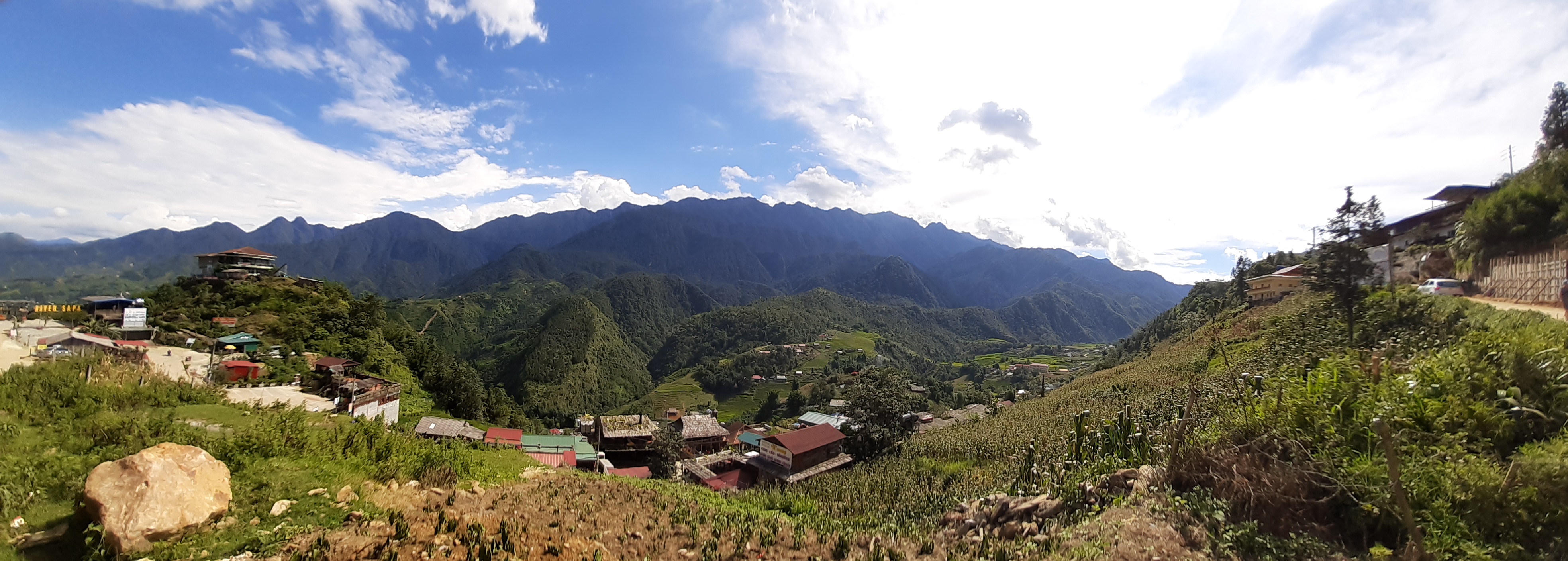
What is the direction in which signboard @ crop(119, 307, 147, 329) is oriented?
toward the camera

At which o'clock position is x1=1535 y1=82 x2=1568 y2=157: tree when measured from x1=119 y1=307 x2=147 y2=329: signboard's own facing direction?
The tree is roughly at 11 o'clock from the signboard.

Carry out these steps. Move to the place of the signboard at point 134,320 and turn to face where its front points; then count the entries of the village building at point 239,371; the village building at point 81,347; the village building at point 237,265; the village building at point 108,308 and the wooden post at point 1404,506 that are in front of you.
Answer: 3

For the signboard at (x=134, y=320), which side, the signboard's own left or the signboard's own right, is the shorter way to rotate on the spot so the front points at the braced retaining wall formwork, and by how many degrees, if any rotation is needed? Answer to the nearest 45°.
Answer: approximately 45° to the signboard's own left

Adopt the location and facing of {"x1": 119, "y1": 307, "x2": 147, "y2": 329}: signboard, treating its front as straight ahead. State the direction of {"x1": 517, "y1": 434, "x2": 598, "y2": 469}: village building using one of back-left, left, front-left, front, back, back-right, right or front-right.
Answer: front-left

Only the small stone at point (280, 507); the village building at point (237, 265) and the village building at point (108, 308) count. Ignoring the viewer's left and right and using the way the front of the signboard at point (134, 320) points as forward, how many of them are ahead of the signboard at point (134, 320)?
1

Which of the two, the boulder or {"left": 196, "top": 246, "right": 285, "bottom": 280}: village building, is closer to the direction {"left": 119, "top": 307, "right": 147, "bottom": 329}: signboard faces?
the boulder

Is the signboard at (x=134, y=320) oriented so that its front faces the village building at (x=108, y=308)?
no

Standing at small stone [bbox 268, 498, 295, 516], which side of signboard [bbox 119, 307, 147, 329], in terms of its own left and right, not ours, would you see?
front

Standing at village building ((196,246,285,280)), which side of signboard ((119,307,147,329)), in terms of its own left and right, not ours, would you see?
back

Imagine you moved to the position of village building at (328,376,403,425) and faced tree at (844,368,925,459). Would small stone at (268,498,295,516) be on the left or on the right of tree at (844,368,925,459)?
right

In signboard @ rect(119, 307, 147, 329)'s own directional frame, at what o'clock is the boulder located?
The boulder is roughly at 12 o'clock from the signboard.

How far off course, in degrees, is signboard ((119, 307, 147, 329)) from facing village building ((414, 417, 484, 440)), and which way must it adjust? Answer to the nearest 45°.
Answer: approximately 45° to its left

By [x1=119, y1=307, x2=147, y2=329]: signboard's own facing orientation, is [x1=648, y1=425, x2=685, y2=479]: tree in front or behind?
in front

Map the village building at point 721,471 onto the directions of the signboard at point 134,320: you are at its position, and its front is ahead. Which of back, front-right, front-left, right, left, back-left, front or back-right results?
front-left

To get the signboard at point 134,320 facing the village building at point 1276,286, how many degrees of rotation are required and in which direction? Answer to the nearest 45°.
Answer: approximately 45° to its left

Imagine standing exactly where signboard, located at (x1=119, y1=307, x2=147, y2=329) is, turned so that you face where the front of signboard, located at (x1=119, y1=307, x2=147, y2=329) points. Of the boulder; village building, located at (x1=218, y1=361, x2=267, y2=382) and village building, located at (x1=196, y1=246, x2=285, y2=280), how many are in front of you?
2

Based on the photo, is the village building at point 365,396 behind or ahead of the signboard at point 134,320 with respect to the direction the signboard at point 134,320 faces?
ahead
